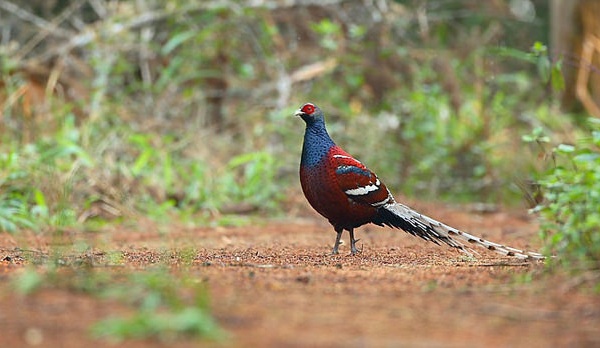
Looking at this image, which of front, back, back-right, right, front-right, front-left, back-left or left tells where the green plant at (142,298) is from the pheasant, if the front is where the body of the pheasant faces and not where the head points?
left

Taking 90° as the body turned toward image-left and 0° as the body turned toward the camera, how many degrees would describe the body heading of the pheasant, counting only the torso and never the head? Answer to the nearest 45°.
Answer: approximately 90°
